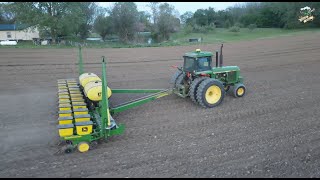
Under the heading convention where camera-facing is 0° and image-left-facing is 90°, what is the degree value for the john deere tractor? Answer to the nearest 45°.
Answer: approximately 225°

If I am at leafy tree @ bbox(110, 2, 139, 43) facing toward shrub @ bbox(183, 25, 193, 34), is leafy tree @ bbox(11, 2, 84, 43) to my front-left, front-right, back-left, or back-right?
back-left

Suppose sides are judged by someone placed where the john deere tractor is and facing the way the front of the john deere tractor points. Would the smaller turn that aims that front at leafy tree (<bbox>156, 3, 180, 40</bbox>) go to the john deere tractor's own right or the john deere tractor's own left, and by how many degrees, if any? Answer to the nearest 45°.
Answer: approximately 45° to the john deere tractor's own left

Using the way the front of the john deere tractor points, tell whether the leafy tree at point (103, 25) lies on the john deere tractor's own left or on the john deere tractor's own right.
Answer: on the john deere tractor's own left

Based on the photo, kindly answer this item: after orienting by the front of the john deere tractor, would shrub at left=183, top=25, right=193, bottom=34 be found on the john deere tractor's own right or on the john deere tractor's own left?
on the john deere tractor's own left

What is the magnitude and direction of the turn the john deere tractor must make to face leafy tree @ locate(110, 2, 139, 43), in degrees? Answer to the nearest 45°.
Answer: approximately 45° to its left
